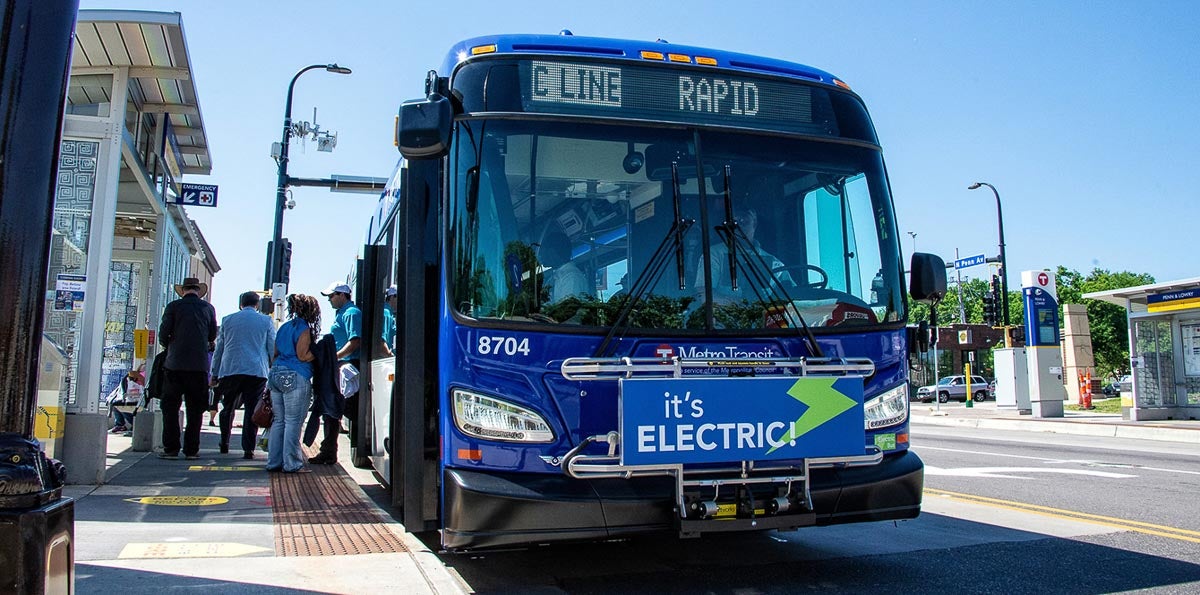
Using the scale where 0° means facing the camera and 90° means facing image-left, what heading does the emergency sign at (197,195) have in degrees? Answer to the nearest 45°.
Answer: approximately 0°

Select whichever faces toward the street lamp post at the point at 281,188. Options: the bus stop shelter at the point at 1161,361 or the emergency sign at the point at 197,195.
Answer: the bus stop shelter

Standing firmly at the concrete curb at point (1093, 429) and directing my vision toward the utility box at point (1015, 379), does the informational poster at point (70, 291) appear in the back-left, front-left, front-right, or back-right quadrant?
back-left

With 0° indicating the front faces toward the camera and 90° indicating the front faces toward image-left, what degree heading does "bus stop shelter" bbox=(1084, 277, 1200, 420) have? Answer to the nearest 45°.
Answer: approximately 45°

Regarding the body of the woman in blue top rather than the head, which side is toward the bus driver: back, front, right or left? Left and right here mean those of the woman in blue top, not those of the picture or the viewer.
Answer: right

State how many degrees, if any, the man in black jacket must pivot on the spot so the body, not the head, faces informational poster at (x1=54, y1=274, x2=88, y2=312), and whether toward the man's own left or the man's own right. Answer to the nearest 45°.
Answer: approximately 135° to the man's own left

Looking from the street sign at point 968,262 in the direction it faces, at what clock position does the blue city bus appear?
The blue city bus is roughly at 12 o'clock from the street sign.
